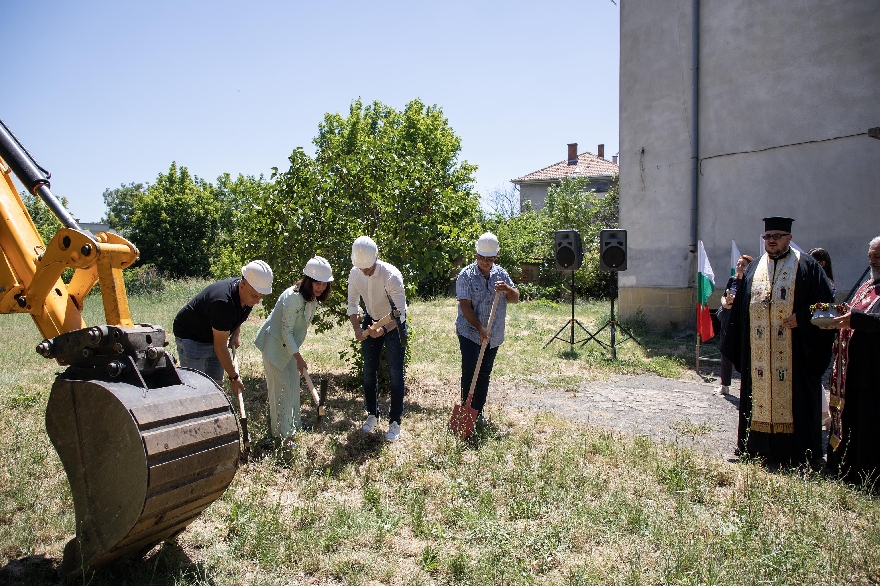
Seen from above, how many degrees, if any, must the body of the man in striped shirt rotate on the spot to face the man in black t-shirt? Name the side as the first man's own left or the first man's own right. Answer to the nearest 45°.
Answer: approximately 45° to the first man's own right

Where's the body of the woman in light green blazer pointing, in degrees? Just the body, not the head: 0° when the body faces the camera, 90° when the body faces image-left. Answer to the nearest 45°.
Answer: approximately 315°

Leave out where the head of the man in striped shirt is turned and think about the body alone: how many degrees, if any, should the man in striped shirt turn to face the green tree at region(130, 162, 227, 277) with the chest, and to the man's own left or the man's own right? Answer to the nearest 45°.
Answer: approximately 135° to the man's own right

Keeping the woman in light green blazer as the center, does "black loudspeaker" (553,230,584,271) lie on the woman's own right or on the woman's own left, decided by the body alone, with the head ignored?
on the woman's own left

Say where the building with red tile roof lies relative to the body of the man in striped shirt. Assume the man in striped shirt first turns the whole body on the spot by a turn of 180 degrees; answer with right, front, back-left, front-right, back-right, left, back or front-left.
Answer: front

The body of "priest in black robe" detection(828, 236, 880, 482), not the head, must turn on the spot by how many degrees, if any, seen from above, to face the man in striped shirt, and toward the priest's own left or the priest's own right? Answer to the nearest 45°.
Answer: approximately 45° to the priest's own right
